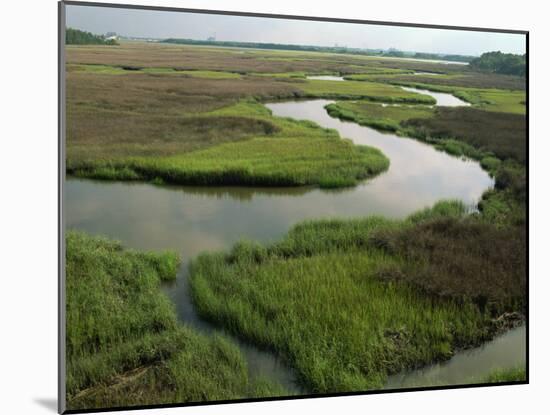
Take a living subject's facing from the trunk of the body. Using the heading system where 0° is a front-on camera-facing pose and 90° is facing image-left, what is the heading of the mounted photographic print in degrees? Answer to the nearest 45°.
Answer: approximately 315°
